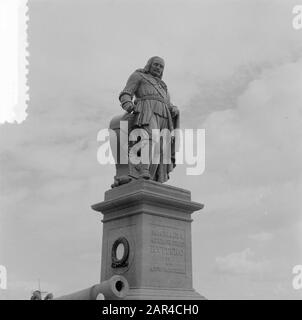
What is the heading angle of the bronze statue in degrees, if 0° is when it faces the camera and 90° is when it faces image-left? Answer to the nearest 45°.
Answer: approximately 315°
